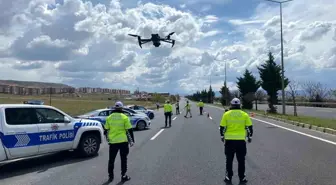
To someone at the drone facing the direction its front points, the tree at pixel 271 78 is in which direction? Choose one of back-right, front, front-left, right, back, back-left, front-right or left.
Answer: back-left

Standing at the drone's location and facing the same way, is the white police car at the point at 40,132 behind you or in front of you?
in front

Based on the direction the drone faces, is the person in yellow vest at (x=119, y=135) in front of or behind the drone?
in front

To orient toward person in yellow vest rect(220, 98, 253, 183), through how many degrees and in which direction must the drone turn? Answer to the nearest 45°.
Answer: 0° — it already faces them

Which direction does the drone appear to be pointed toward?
toward the camera
